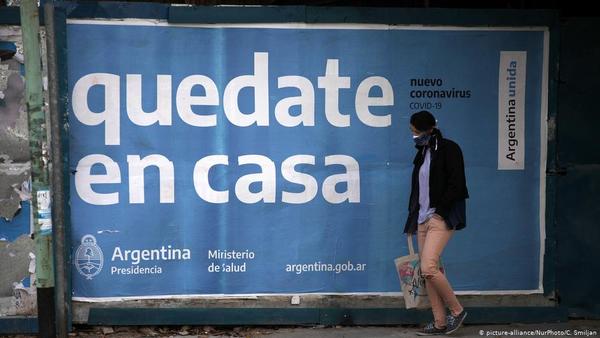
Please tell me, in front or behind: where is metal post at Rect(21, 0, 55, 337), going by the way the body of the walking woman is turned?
in front

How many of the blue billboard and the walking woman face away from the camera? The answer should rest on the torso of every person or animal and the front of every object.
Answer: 0

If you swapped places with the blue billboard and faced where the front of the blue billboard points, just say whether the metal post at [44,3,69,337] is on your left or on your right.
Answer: on your right

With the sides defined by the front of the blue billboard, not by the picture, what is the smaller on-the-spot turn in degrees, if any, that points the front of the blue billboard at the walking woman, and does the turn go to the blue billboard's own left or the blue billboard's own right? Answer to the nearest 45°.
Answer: approximately 45° to the blue billboard's own left

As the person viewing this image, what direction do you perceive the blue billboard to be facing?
facing the viewer

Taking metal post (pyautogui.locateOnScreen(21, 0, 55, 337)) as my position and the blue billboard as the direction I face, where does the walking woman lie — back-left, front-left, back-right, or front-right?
front-right

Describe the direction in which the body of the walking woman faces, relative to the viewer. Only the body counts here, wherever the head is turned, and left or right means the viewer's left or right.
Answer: facing the viewer and to the left of the viewer

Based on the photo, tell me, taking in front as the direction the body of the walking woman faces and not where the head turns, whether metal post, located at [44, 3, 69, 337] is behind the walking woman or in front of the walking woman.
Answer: in front

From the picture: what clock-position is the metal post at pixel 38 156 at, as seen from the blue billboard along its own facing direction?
The metal post is roughly at 2 o'clock from the blue billboard.
